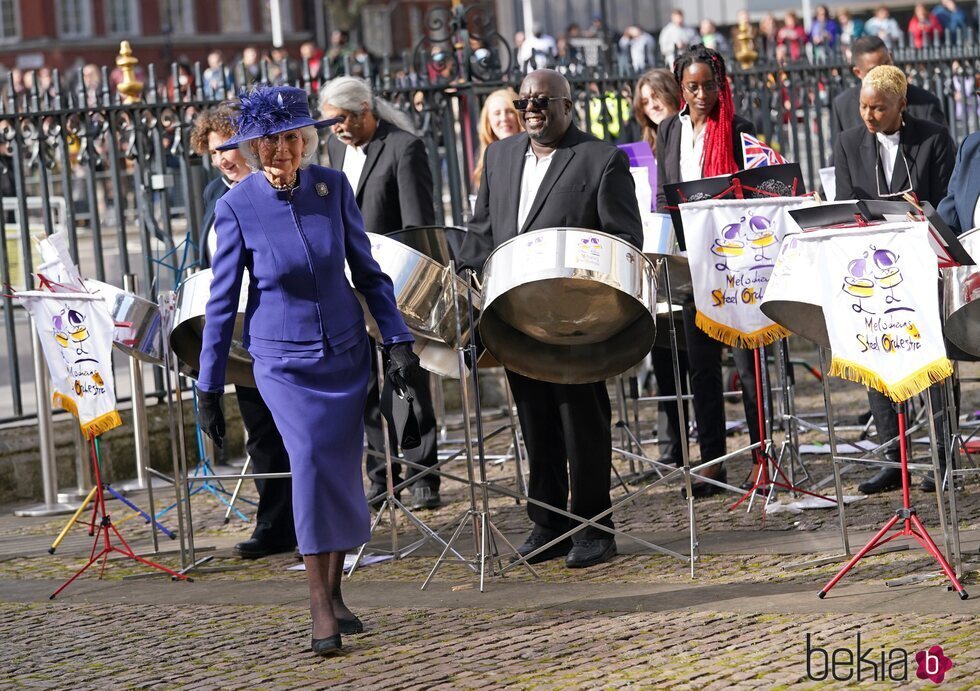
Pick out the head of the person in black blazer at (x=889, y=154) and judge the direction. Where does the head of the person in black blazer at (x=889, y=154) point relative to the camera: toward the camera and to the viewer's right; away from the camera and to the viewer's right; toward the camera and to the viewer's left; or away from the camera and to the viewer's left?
toward the camera and to the viewer's left

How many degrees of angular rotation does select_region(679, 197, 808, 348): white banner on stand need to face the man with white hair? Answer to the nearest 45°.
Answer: approximately 90° to its right

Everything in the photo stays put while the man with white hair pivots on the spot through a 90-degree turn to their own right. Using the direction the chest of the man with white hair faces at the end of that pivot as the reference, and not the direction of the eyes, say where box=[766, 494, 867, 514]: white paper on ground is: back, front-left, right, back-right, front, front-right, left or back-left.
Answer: back-right

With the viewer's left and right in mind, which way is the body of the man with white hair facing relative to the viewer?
facing the viewer and to the left of the viewer

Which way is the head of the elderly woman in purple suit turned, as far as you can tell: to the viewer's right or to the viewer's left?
to the viewer's left

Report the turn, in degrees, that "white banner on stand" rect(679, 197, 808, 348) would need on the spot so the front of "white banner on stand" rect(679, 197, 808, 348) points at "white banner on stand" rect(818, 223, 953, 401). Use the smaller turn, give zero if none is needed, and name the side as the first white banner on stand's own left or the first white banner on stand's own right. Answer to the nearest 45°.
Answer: approximately 45° to the first white banner on stand's own left

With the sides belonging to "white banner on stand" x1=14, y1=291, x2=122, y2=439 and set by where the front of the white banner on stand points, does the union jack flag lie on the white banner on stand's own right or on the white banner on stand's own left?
on the white banner on stand's own left

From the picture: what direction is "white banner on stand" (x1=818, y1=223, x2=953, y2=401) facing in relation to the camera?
toward the camera

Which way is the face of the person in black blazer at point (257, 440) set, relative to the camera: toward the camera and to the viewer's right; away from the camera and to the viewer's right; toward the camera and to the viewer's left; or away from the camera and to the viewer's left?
toward the camera and to the viewer's right

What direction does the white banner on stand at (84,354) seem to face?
toward the camera

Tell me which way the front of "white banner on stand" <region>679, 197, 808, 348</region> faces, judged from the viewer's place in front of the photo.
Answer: facing the viewer
